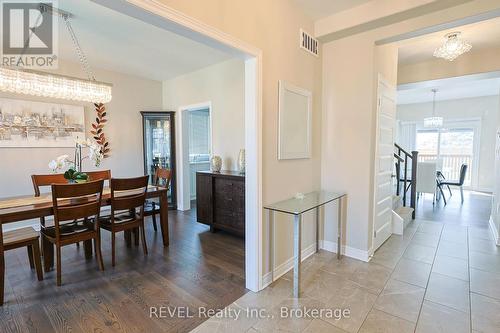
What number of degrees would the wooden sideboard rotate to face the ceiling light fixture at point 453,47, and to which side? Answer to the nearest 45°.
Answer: approximately 135° to its left

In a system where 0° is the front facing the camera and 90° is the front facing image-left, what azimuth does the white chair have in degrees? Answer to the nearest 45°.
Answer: approximately 180°

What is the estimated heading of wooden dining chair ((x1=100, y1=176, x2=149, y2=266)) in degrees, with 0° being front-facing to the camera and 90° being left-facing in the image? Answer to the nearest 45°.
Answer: approximately 135°

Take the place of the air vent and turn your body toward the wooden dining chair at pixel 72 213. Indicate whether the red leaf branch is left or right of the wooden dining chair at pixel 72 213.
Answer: right

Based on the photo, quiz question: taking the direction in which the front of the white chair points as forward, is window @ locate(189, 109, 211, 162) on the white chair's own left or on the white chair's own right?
on the white chair's own left

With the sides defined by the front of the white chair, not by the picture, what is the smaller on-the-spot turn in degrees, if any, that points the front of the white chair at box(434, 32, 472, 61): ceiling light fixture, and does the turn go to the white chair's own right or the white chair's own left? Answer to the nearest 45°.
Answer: approximately 180°

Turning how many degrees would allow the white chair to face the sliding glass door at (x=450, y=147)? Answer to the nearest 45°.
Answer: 0° — it already faces it

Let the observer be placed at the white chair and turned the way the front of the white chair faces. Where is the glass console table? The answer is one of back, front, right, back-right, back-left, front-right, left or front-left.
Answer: back

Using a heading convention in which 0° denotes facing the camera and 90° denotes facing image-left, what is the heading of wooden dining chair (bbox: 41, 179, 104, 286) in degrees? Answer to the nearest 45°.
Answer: approximately 135°

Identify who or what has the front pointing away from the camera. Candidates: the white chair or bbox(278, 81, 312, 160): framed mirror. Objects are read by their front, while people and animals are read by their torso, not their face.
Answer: the white chair
